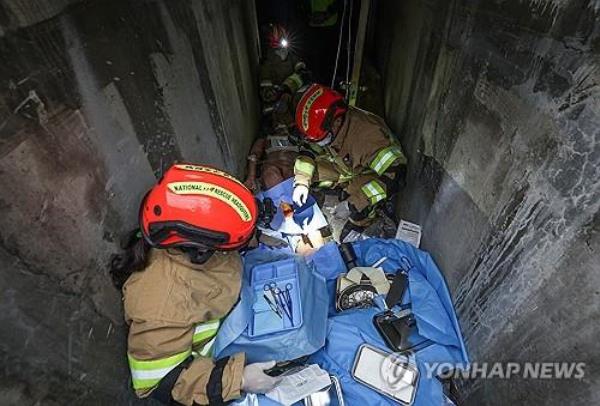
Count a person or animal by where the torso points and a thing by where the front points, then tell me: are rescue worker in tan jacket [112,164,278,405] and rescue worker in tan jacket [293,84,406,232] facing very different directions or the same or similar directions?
very different directions

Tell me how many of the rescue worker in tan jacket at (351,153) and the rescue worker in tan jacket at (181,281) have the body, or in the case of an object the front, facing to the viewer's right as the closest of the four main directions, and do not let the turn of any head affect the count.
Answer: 1

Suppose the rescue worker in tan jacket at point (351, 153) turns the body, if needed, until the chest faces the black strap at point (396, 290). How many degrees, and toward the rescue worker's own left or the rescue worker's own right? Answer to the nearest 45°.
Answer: approximately 45° to the rescue worker's own left

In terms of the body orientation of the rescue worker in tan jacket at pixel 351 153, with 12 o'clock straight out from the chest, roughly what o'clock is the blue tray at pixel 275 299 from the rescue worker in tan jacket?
The blue tray is roughly at 11 o'clock from the rescue worker in tan jacket.

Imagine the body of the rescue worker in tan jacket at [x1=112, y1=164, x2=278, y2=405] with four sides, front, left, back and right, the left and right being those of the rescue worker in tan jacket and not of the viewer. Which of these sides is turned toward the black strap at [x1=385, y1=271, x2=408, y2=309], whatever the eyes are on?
front

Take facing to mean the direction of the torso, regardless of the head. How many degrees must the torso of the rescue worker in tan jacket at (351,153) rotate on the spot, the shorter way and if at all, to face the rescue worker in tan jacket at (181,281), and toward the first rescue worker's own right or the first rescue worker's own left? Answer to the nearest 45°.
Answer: approximately 45° to the first rescue worker's own left

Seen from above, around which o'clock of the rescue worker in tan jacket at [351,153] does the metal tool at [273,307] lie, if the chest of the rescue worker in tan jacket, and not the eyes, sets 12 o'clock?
The metal tool is roughly at 11 o'clock from the rescue worker in tan jacket.

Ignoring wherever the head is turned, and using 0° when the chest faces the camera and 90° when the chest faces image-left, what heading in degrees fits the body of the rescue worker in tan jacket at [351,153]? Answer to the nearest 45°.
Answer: approximately 45°

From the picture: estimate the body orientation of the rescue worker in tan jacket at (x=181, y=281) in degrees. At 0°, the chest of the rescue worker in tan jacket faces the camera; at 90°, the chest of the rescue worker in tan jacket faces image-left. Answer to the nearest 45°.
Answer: approximately 270°

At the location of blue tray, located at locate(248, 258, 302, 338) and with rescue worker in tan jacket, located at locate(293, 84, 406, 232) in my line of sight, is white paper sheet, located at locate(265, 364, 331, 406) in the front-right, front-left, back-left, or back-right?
back-right
